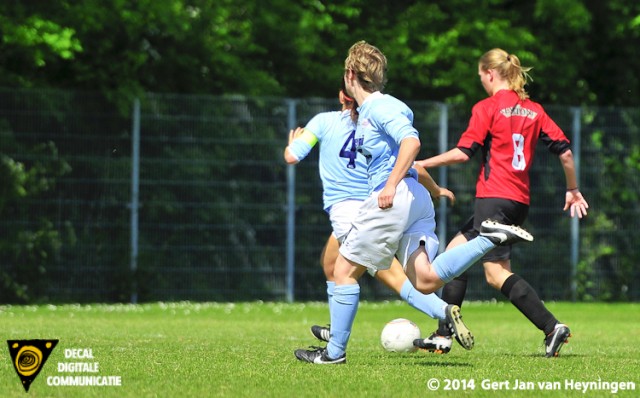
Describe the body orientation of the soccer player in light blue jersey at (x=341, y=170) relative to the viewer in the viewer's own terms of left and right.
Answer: facing away from the viewer and to the left of the viewer
